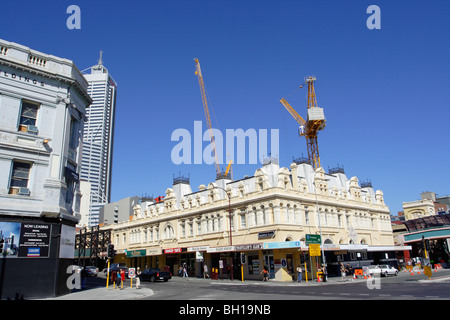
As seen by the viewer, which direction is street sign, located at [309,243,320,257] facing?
toward the camera

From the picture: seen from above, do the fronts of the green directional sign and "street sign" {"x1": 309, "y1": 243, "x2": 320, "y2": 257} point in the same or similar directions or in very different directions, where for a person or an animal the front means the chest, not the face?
same or similar directions

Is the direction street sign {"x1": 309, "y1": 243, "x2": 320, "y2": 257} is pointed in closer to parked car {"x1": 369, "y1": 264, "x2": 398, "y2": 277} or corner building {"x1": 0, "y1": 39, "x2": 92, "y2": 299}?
the corner building

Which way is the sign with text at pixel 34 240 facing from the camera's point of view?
toward the camera

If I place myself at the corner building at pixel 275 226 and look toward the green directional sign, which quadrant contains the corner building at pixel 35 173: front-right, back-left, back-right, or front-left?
front-right

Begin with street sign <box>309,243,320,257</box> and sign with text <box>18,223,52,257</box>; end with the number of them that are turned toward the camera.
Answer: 2

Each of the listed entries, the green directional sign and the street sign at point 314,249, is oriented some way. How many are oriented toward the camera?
2

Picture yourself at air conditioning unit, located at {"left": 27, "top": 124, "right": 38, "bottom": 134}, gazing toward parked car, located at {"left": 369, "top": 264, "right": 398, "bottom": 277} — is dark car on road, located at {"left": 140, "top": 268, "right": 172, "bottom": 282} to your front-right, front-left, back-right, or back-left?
front-left

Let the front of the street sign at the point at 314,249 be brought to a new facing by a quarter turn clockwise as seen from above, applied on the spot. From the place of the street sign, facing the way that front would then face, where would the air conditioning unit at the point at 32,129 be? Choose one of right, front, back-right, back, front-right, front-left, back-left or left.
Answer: front-left

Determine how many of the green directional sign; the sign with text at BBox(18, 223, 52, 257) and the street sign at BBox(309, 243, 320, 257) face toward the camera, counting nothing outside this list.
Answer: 3

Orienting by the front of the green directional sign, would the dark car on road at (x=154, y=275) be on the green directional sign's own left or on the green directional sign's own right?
on the green directional sign's own right

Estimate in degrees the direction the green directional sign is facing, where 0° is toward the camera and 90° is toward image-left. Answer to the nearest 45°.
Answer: approximately 0°
